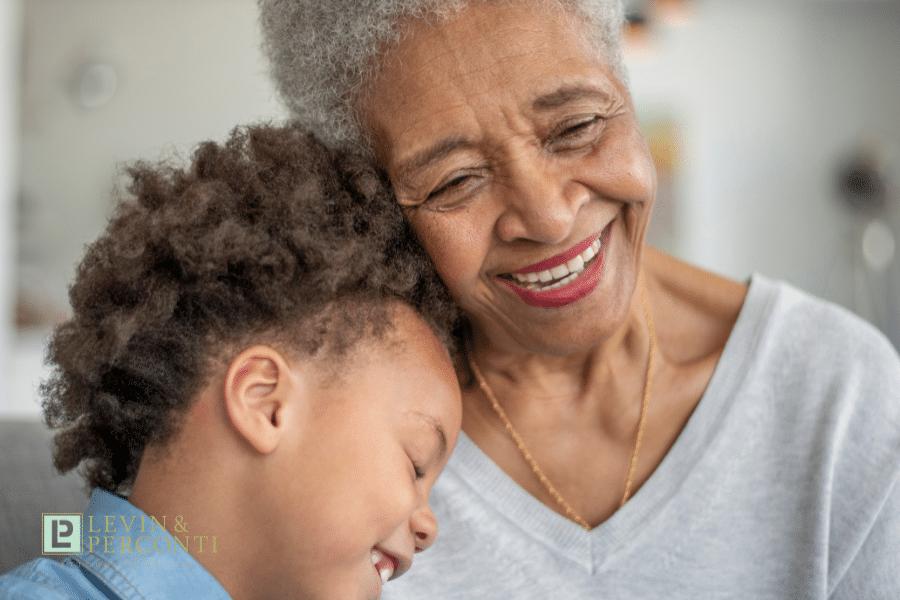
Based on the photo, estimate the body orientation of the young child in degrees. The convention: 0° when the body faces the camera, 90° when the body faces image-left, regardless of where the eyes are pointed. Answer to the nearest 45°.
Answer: approximately 270°

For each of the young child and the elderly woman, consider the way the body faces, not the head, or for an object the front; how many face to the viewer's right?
1

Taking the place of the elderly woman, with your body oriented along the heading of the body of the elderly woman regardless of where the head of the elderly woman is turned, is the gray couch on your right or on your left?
on your right

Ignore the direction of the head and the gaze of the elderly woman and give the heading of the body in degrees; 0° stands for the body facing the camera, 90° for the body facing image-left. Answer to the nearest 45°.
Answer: approximately 0°
